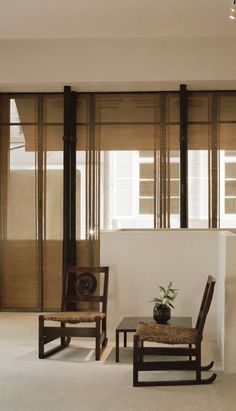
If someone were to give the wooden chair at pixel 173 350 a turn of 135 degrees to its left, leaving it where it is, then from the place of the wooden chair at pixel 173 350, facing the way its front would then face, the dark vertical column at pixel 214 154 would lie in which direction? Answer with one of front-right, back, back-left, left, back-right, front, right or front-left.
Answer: back-left

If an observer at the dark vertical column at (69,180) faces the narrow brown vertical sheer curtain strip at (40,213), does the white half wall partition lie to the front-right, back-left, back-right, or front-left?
back-left

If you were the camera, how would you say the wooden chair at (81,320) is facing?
facing the viewer and to the left of the viewer

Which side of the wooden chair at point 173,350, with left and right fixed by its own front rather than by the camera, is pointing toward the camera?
left

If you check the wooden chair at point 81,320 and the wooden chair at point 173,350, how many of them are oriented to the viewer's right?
0

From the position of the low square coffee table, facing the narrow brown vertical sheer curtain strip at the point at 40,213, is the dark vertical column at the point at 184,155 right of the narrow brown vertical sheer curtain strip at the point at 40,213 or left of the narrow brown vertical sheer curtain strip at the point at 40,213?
right

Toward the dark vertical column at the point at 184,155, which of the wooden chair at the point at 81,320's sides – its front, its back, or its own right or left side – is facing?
back

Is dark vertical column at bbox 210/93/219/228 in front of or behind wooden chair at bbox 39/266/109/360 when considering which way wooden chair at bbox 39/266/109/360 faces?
behind

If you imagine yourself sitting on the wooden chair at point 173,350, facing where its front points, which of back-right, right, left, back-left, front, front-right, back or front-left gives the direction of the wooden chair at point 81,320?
front-right

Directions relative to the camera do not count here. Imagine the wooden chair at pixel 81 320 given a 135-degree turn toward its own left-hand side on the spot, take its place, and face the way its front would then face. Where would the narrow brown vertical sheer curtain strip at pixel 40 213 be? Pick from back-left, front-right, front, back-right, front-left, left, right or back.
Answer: left

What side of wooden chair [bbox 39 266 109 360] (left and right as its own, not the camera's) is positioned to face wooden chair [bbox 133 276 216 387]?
left

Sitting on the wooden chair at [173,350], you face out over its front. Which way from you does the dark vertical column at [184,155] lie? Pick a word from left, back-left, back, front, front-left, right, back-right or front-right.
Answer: right
